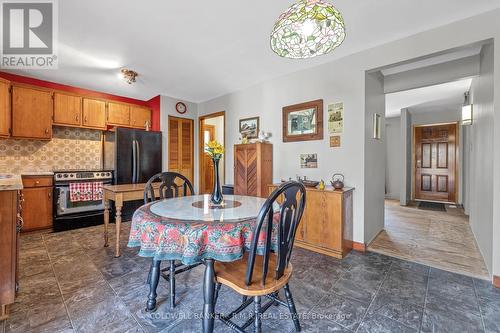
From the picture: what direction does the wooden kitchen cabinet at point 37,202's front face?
toward the camera

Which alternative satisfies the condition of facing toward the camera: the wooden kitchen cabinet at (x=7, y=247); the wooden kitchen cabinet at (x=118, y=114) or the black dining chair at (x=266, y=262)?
the wooden kitchen cabinet at (x=118, y=114)

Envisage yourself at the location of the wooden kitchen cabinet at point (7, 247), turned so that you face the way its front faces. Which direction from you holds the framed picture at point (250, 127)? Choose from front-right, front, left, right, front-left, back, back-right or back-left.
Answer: front

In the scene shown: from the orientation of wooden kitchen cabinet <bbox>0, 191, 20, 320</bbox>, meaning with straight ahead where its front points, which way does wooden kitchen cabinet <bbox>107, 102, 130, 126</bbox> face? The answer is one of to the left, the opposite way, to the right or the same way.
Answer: to the right

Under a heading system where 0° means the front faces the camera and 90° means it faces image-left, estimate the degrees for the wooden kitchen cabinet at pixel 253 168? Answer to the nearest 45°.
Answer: approximately 45°

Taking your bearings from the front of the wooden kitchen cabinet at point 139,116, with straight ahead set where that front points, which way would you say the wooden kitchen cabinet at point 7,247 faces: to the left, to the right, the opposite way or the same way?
to the left

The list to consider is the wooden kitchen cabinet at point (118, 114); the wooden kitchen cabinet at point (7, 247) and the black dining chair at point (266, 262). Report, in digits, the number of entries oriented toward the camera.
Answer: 1

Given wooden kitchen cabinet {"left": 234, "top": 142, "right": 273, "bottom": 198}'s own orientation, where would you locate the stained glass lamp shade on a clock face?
The stained glass lamp shade is roughly at 10 o'clock from the wooden kitchen cabinet.

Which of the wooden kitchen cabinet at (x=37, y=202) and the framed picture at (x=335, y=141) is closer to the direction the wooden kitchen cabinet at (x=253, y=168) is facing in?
the wooden kitchen cabinet

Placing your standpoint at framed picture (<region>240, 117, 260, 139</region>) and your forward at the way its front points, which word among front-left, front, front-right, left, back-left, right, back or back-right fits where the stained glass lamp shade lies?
front-left

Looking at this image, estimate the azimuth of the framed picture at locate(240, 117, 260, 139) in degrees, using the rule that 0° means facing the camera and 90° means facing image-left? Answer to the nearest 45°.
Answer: approximately 45°

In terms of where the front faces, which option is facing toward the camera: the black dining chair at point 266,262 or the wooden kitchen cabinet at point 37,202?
the wooden kitchen cabinet

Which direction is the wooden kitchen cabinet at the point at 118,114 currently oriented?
toward the camera

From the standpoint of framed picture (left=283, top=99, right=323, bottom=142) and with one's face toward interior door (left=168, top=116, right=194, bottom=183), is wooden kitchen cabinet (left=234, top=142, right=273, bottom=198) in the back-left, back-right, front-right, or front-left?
front-left

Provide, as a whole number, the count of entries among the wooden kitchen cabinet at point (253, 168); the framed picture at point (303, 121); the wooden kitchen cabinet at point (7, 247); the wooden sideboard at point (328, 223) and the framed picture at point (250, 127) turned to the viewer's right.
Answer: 1

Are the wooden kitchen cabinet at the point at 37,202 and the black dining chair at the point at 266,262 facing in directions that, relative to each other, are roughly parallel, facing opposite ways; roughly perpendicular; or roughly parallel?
roughly parallel, facing opposite ways

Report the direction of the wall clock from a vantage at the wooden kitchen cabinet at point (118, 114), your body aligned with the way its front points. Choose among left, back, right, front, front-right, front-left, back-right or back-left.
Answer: left

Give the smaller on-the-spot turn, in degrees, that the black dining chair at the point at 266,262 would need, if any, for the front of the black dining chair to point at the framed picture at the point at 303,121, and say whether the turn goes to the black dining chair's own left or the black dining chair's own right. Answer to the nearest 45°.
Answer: approximately 45° to the black dining chair's own right

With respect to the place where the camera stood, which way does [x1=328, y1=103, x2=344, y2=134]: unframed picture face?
facing the viewer and to the left of the viewer

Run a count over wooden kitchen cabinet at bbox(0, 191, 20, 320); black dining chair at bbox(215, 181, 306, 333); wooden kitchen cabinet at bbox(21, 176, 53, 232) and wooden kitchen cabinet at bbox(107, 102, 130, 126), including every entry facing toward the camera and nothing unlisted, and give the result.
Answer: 2
